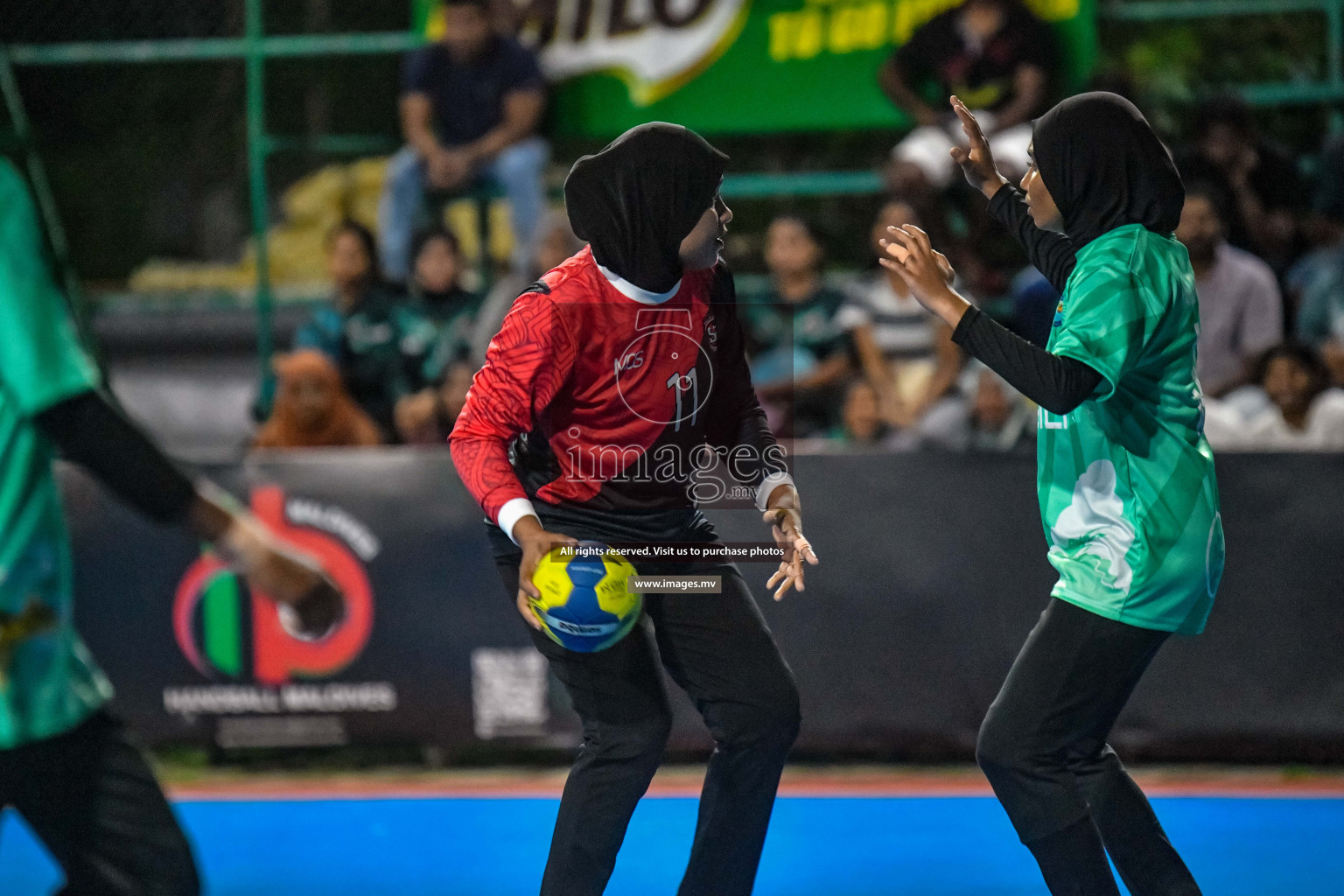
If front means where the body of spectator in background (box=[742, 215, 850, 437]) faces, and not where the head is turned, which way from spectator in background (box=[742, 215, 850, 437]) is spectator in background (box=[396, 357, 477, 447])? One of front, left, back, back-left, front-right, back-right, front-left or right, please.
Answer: right

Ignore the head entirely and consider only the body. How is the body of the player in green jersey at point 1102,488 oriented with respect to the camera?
to the viewer's left

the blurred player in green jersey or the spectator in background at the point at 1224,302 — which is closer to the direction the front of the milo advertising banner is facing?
the blurred player in green jersey

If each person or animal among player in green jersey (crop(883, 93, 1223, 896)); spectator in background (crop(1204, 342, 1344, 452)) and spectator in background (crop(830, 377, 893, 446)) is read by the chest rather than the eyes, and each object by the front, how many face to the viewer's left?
1

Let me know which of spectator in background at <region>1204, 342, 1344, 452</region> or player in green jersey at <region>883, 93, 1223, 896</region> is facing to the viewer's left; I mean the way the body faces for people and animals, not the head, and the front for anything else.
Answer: the player in green jersey

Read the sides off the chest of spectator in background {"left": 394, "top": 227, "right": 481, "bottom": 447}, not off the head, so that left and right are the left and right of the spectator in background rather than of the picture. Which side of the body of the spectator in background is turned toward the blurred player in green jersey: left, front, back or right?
front
